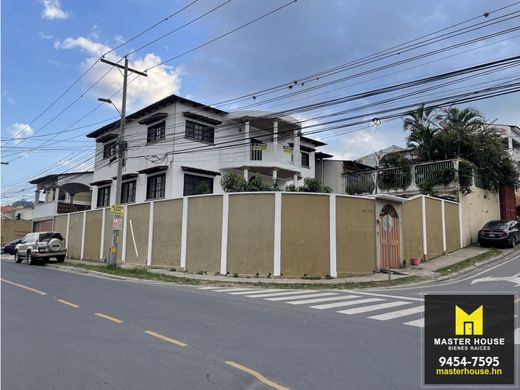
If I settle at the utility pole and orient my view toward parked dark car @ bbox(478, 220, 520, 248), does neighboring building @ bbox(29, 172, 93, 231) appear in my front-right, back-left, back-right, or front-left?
back-left

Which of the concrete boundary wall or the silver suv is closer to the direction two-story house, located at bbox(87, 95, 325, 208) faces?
the concrete boundary wall

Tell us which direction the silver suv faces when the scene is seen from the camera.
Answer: facing away from the viewer and to the left of the viewer

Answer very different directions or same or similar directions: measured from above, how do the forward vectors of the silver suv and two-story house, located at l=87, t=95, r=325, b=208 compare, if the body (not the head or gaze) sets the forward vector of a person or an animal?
very different directions

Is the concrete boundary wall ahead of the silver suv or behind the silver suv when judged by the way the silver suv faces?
behind

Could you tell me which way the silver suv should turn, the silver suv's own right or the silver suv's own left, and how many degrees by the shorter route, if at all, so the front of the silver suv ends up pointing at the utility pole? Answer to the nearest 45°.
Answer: approximately 180°

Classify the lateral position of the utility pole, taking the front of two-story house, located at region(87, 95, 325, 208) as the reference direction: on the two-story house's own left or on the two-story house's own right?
on the two-story house's own right

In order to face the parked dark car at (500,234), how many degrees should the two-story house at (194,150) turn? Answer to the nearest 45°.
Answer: approximately 45° to its left

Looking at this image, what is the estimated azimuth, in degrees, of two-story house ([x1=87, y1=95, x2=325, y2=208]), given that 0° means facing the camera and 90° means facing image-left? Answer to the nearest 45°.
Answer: approximately 315°
